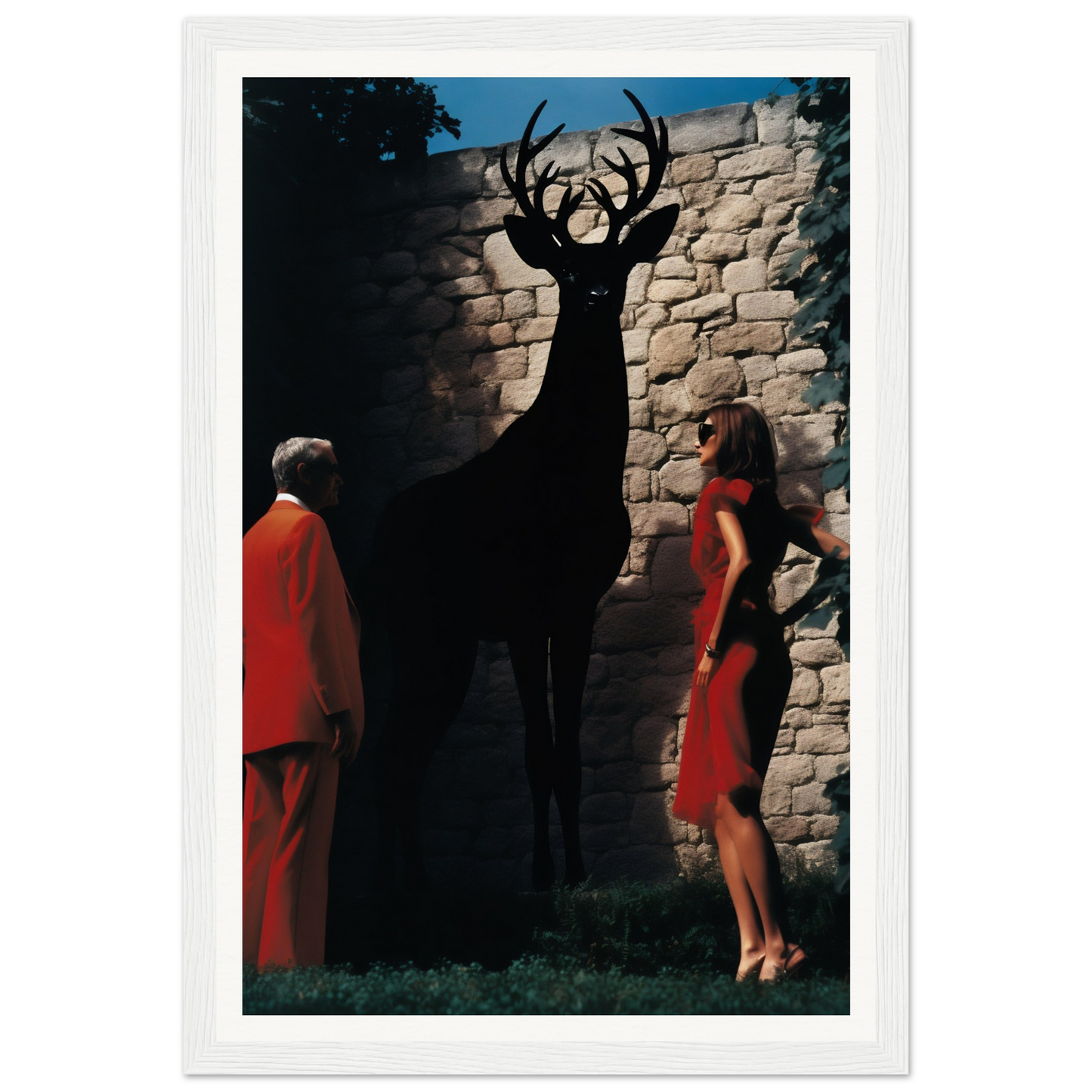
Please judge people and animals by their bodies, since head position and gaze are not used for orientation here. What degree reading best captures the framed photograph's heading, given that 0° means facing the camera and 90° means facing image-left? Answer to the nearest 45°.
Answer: approximately 0°
